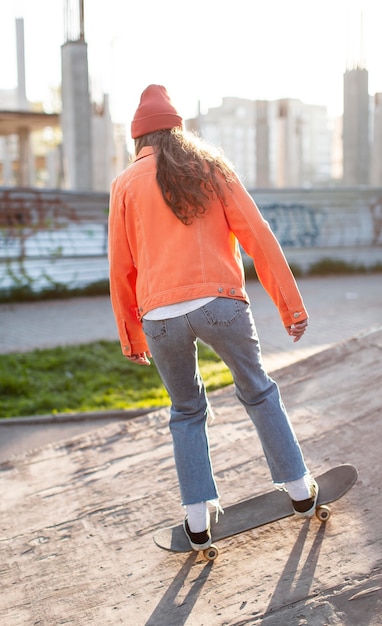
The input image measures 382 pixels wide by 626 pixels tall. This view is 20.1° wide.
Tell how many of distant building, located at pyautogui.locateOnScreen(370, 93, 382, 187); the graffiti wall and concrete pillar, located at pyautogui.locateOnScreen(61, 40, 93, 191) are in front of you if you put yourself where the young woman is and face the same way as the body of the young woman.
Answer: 3

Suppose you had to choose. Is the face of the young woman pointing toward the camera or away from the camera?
away from the camera

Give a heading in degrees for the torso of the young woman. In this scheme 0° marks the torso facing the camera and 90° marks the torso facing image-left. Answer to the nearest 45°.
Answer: approximately 180°

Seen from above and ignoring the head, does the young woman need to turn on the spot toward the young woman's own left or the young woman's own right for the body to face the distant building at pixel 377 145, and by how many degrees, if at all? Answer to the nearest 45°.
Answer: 0° — they already face it

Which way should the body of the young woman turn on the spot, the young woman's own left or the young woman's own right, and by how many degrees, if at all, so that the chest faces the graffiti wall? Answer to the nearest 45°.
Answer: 0° — they already face it

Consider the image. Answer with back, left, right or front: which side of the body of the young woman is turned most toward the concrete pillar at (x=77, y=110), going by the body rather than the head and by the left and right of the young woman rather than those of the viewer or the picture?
front
